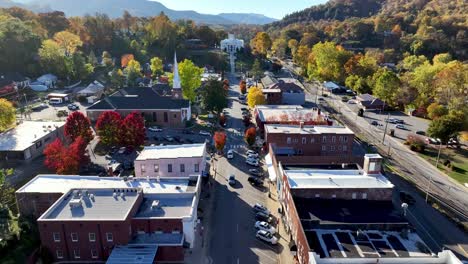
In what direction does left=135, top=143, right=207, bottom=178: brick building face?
to the viewer's right

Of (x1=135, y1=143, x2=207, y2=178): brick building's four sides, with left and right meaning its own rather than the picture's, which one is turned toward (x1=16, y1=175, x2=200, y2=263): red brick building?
right

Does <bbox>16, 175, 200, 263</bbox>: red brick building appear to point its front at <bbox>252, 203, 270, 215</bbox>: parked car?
yes

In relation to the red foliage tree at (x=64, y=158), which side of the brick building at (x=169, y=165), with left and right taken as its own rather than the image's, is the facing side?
back

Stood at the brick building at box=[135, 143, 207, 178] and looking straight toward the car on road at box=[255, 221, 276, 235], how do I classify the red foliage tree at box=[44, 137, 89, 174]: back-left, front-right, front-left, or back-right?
back-right

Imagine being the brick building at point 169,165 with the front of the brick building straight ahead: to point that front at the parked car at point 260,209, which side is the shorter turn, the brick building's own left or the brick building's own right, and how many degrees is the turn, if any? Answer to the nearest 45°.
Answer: approximately 45° to the brick building's own right

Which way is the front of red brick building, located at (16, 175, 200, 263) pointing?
to the viewer's right

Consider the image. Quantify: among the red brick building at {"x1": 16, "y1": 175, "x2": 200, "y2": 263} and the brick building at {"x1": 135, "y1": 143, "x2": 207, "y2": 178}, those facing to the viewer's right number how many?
2

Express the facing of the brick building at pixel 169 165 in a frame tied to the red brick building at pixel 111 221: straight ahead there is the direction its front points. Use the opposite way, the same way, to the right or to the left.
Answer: the same way

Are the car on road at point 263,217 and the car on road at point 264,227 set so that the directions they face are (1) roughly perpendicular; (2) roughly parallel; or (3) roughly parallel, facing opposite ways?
roughly parallel
